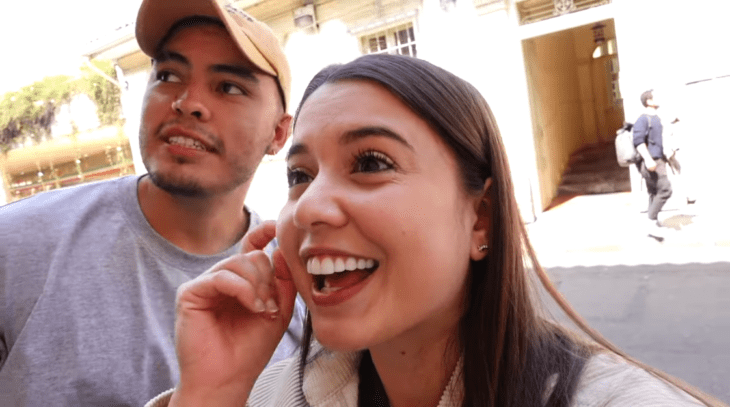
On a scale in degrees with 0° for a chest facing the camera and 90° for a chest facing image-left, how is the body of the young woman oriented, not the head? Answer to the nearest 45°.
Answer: approximately 45°

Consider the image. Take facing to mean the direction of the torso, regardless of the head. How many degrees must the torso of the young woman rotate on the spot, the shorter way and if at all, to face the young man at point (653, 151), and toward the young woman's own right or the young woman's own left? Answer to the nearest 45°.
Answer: approximately 180°

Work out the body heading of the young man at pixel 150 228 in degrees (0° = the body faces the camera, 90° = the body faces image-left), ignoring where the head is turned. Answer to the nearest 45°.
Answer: approximately 0°

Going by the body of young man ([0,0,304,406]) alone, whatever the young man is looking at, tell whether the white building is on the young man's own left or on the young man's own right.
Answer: on the young man's own left

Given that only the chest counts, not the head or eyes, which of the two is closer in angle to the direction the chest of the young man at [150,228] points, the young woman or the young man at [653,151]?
the young woman

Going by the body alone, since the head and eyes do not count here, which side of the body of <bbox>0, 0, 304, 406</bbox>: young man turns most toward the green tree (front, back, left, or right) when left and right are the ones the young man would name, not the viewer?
back

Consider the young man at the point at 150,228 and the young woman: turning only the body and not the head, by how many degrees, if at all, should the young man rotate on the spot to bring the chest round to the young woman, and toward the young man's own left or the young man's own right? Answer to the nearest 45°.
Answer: approximately 45° to the young man's own left
